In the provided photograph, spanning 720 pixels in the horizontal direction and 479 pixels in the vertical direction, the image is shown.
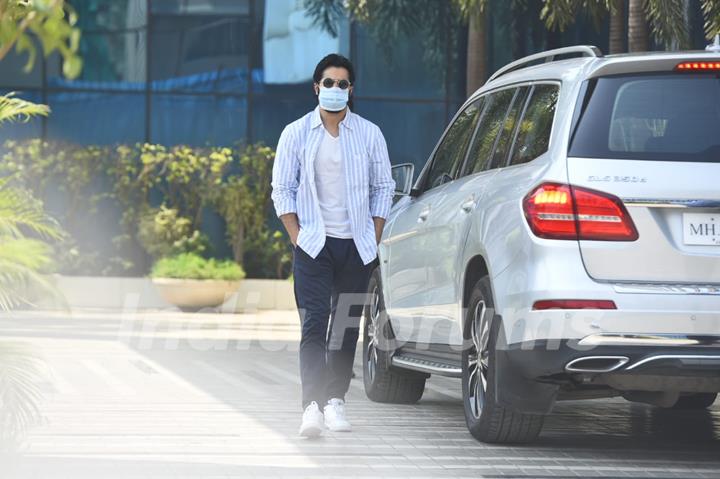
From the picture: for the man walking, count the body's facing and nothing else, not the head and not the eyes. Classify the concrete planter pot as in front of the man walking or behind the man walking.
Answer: behind

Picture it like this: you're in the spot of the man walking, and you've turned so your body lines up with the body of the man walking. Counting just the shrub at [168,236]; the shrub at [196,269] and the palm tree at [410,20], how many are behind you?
3

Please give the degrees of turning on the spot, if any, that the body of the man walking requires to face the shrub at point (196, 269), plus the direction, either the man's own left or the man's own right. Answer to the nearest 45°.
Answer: approximately 180°

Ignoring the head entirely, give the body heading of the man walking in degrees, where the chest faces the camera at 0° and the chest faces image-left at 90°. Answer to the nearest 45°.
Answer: approximately 0°

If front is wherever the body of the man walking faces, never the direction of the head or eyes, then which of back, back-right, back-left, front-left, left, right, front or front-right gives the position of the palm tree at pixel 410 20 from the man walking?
back

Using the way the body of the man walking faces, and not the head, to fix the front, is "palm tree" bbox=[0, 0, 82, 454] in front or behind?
in front
